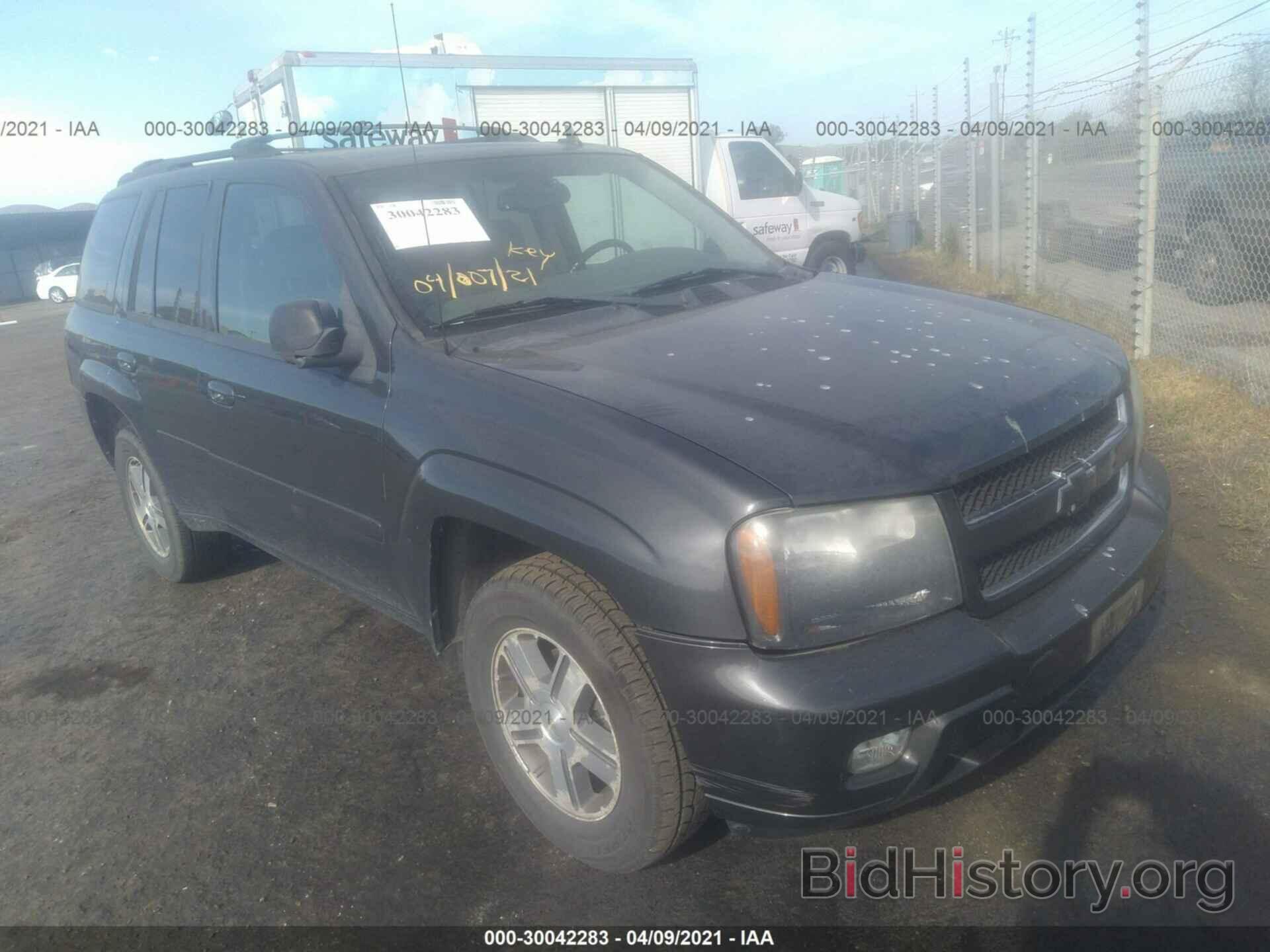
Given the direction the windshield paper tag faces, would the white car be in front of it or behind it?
behind

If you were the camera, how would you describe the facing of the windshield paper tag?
facing the viewer and to the right of the viewer

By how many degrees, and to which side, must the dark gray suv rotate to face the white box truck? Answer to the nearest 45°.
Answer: approximately 135° to its left

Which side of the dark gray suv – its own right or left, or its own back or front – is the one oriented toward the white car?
back

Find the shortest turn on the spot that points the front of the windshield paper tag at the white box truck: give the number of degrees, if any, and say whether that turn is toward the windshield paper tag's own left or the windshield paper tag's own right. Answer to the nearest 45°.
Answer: approximately 135° to the windshield paper tag's own left
